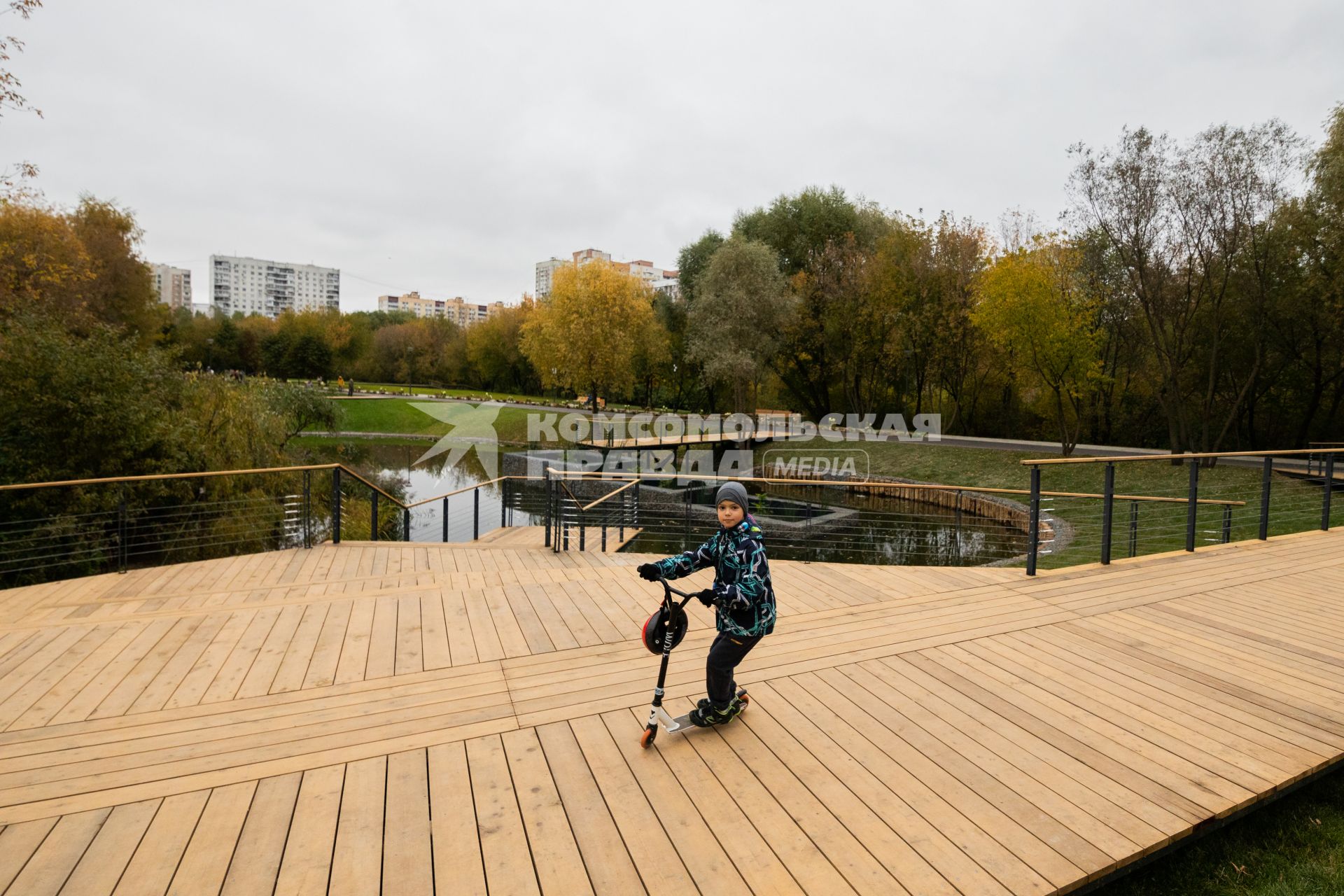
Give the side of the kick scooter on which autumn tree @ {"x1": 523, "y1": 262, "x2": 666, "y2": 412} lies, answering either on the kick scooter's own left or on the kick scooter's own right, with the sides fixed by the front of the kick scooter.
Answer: on the kick scooter's own right

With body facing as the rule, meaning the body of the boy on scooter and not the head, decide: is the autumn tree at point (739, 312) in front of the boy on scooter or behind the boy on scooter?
behind

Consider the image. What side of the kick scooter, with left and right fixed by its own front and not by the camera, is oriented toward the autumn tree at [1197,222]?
back

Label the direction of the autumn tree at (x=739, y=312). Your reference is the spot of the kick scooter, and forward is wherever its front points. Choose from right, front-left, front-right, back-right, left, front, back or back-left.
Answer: back-right

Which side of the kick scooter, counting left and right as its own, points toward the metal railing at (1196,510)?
back

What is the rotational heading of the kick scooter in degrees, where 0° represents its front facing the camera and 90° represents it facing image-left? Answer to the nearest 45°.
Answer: approximately 45°

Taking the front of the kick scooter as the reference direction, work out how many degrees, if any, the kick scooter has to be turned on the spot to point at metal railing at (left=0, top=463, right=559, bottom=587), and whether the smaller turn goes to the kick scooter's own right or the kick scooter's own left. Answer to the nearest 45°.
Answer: approximately 90° to the kick scooter's own right

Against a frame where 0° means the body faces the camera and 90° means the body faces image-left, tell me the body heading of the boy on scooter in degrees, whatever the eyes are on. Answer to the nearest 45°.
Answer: approximately 45°

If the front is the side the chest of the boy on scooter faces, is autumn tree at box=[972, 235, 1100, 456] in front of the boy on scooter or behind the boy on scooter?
behind
